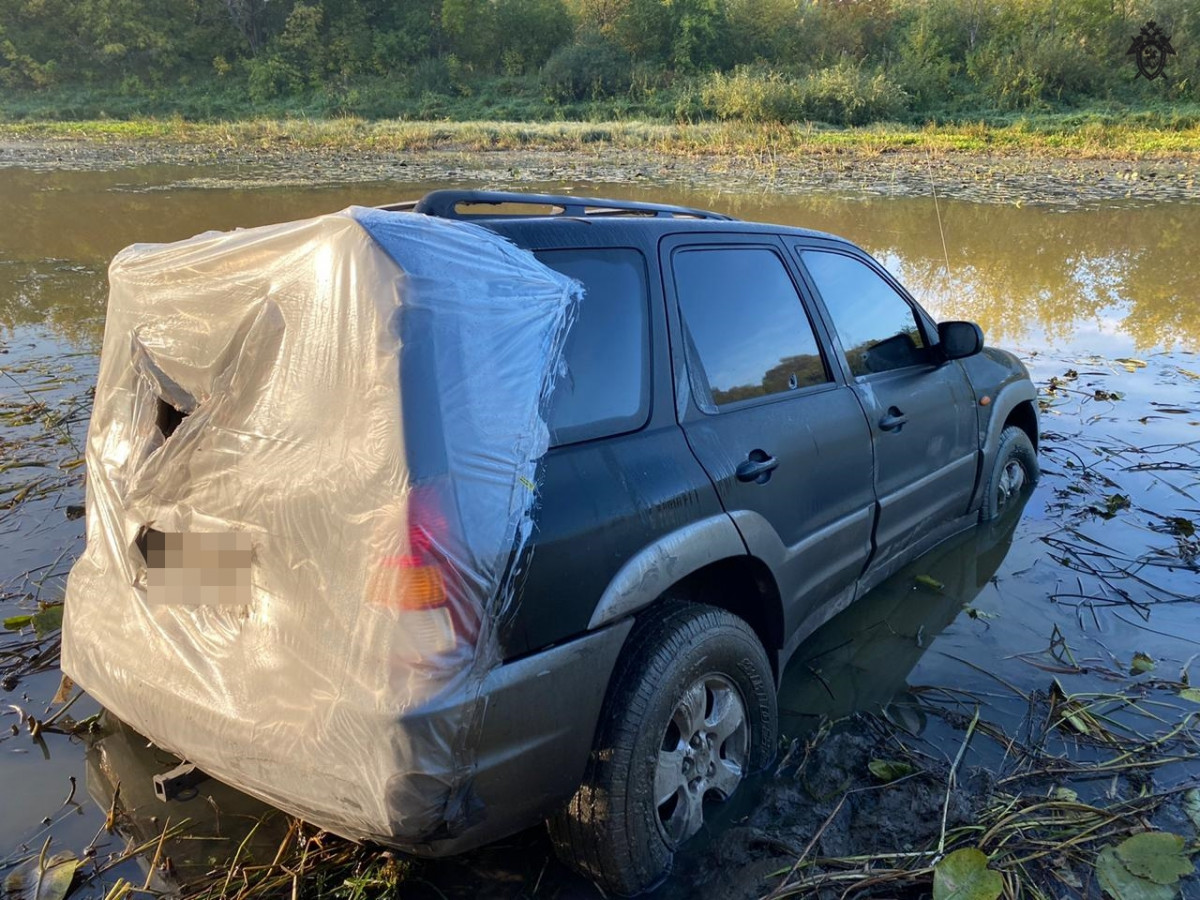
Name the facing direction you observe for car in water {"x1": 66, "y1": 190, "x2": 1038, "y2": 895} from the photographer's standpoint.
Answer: facing away from the viewer and to the right of the viewer

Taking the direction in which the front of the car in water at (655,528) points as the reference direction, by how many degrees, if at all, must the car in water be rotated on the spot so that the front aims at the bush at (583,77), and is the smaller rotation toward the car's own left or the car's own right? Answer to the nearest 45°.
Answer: approximately 45° to the car's own left

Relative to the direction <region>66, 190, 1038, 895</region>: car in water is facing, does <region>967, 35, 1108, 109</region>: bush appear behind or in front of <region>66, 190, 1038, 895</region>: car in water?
in front

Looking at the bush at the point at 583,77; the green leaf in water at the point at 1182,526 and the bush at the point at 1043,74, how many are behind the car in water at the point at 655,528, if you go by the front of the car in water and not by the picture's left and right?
0

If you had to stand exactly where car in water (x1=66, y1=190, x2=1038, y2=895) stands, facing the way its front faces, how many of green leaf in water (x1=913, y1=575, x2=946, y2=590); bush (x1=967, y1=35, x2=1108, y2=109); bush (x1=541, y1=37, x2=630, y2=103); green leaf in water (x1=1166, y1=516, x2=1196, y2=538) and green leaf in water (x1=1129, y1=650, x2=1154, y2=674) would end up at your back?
0

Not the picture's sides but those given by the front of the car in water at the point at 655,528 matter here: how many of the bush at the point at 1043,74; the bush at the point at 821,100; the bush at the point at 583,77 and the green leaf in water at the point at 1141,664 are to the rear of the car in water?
0

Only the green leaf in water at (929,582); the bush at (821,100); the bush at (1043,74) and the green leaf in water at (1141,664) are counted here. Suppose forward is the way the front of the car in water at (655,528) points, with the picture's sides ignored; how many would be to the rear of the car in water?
0

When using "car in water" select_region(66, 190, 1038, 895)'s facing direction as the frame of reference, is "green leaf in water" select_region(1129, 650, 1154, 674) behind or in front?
in front

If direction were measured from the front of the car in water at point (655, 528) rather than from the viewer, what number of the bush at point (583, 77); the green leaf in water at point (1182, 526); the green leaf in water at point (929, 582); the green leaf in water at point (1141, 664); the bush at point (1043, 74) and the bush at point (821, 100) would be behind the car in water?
0

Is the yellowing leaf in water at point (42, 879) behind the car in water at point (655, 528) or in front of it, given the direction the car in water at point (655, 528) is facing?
behind

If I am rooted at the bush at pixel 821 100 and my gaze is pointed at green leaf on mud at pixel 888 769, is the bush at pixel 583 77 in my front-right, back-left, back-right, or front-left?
back-right

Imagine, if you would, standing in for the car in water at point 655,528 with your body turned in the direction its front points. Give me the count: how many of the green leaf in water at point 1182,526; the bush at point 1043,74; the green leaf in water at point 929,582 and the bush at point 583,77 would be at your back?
0
